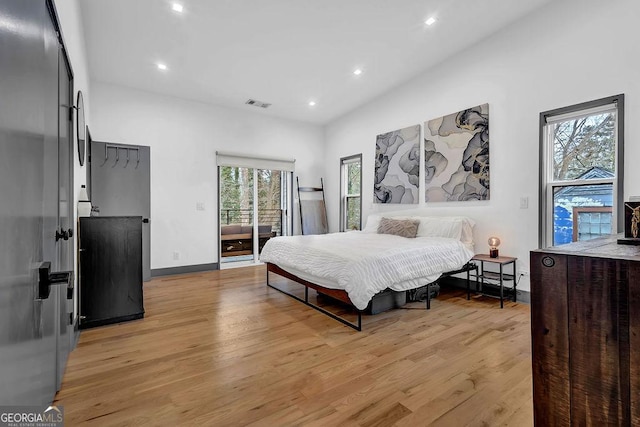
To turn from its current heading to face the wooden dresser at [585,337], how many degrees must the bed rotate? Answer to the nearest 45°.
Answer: approximately 45° to its left

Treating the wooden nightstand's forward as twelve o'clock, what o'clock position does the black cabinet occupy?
The black cabinet is roughly at 12 o'clock from the wooden nightstand.

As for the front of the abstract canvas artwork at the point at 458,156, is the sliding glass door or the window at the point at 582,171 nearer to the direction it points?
the sliding glass door

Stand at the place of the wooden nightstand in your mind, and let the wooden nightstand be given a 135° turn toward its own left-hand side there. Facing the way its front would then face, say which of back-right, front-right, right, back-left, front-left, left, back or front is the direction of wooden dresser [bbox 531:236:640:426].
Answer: right

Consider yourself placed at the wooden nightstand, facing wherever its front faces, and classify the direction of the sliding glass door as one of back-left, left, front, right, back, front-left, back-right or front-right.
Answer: front-right

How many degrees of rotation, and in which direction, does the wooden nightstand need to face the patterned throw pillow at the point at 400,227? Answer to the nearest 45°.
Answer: approximately 45° to its right

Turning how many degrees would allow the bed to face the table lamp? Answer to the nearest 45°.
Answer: approximately 180°

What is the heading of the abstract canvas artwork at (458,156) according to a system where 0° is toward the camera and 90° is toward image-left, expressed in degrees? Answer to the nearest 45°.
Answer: approximately 45°

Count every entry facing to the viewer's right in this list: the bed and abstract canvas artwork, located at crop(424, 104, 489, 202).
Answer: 0
